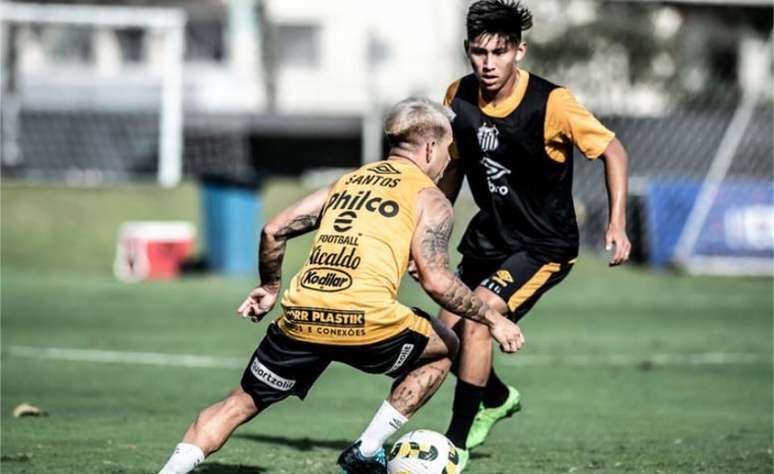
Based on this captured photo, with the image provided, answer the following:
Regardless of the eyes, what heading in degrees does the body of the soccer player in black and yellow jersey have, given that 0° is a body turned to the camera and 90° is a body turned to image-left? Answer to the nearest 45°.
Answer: approximately 45°

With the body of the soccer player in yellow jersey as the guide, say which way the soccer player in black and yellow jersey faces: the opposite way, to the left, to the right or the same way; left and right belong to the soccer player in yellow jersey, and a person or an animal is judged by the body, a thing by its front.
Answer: the opposite way

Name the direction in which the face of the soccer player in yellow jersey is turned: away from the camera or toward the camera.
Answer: away from the camera

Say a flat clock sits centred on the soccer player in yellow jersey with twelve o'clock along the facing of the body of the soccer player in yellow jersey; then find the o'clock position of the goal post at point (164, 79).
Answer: The goal post is roughly at 10 o'clock from the soccer player in yellow jersey.

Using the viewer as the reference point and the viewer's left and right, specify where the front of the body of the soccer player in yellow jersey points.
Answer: facing away from the viewer and to the right of the viewer

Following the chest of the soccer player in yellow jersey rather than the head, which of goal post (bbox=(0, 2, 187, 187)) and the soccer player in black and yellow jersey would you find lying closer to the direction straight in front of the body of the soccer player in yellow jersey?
the soccer player in black and yellow jersey

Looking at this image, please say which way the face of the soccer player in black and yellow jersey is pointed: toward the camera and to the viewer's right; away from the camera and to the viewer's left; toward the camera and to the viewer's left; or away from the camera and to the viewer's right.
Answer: toward the camera and to the viewer's left
